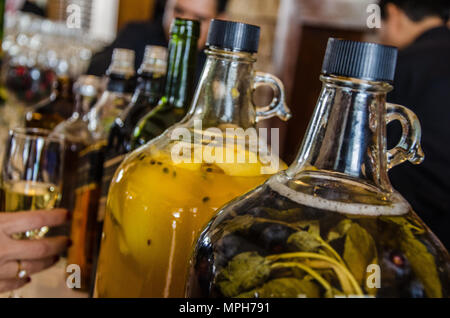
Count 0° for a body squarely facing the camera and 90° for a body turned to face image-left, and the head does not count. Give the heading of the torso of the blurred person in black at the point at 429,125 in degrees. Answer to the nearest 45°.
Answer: approximately 135°

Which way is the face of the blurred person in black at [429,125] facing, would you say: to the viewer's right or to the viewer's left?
to the viewer's left

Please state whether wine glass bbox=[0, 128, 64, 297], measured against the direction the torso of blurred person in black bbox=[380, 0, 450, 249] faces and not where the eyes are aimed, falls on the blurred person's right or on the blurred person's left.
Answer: on the blurred person's left

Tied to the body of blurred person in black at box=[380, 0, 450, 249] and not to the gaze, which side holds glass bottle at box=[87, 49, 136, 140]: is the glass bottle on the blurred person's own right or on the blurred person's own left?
on the blurred person's own left
